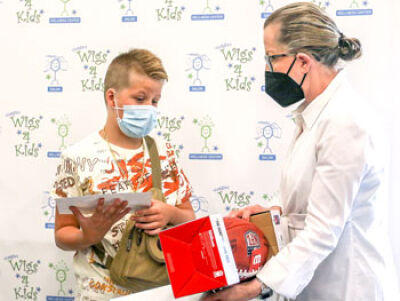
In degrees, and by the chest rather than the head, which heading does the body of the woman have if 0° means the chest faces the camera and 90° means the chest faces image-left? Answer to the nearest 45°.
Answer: approximately 90°
